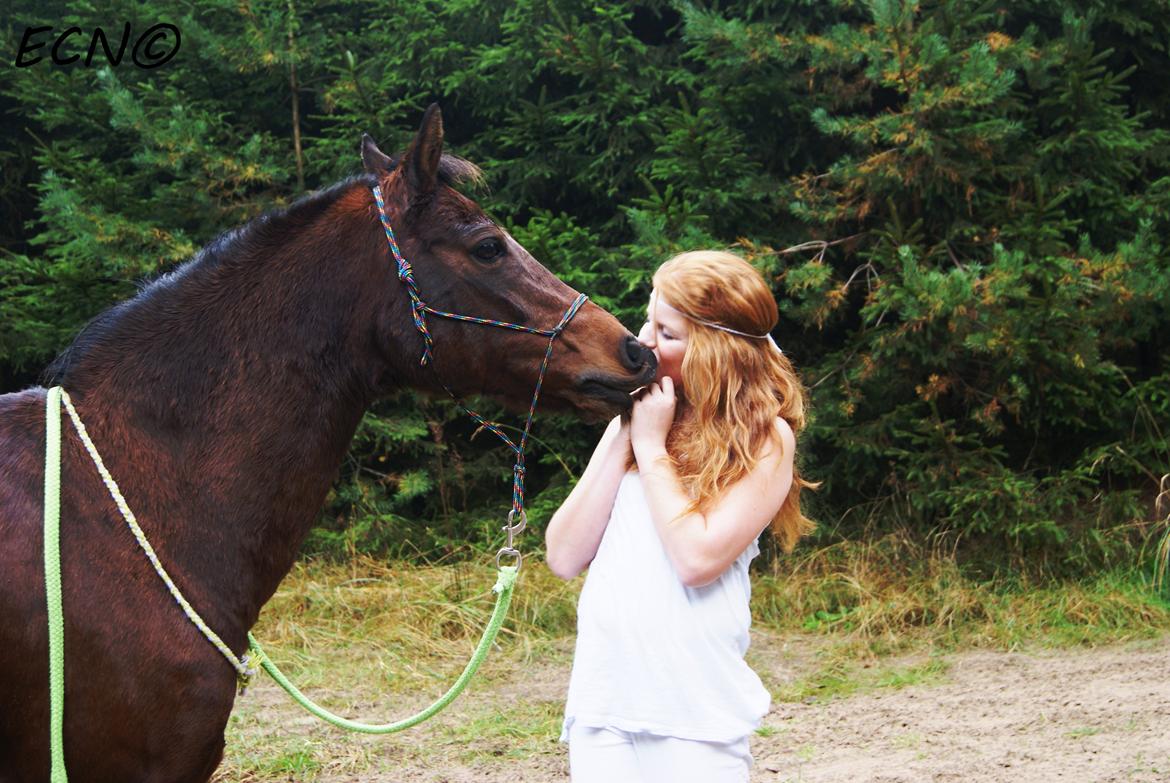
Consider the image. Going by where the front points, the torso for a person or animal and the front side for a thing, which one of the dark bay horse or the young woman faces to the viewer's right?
the dark bay horse

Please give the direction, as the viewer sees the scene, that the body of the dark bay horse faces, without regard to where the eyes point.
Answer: to the viewer's right

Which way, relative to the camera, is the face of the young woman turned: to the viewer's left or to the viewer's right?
to the viewer's left

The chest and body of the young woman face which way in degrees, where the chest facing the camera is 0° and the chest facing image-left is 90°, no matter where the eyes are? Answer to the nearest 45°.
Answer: approximately 45°

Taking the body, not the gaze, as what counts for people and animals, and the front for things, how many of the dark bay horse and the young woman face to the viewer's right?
1

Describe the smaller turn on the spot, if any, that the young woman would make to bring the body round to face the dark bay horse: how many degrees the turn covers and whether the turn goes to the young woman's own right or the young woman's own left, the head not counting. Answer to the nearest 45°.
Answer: approximately 45° to the young woman's own right
